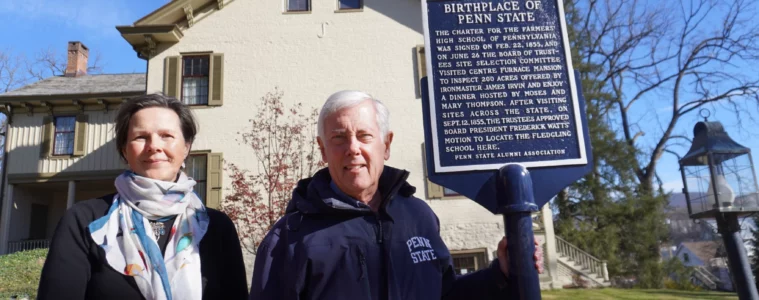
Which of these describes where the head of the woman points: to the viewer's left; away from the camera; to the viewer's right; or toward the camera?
toward the camera

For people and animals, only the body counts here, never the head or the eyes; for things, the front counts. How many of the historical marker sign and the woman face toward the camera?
2

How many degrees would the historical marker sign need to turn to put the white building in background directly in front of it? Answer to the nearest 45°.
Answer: approximately 135° to its right

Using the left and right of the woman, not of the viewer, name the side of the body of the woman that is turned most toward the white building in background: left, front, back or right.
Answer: back

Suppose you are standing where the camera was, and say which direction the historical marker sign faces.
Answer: facing the viewer

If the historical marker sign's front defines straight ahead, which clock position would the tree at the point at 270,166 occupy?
The tree is roughly at 5 o'clock from the historical marker sign.

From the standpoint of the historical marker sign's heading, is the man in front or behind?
in front

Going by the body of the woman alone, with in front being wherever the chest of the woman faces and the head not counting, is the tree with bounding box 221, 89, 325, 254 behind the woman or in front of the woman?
behind

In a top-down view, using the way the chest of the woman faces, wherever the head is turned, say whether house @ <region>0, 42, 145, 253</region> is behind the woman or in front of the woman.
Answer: behind

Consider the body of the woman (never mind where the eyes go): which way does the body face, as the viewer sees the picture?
toward the camera

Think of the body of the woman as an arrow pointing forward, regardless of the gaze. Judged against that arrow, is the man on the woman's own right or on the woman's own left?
on the woman's own left

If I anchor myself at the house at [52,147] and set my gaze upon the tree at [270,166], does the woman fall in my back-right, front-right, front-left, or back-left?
front-right

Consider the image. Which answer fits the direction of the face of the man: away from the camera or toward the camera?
toward the camera

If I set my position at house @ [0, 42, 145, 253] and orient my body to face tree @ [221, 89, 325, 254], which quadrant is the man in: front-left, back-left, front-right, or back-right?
front-right
